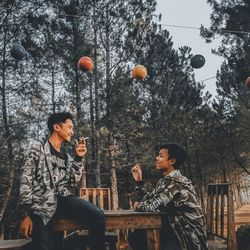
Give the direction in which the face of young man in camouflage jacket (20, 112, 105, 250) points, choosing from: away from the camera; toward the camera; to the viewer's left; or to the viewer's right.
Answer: to the viewer's right

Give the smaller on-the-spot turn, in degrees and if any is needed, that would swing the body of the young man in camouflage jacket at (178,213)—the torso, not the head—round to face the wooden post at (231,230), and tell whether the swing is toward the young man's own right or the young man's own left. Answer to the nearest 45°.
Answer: approximately 135° to the young man's own right

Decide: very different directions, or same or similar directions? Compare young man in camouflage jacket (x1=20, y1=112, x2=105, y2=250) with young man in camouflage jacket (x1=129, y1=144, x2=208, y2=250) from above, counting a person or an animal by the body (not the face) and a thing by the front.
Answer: very different directions

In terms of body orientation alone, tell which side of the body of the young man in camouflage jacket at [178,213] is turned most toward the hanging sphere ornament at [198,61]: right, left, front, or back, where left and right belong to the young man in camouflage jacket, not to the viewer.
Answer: right

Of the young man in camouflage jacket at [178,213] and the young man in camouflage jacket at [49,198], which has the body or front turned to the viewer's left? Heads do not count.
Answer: the young man in camouflage jacket at [178,213]

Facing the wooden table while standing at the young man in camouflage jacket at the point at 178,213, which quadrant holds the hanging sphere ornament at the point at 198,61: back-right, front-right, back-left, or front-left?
back-right

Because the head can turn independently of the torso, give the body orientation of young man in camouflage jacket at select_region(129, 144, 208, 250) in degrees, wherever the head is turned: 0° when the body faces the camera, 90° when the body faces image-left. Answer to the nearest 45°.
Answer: approximately 90°

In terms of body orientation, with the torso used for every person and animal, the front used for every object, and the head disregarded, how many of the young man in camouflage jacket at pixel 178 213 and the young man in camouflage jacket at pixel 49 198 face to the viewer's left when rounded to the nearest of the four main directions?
1

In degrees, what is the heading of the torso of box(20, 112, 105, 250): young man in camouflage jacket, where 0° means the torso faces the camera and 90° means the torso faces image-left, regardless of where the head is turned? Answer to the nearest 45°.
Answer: approximately 315°

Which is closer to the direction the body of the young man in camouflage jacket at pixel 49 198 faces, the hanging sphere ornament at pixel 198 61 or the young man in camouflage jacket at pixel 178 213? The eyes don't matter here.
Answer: the young man in camouflage jacket

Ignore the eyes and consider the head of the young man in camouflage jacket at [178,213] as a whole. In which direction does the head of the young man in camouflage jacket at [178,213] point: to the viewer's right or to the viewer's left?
to the viewer's left

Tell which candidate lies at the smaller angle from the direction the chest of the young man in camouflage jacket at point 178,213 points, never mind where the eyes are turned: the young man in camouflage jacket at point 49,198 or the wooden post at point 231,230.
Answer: the young man in camouflage jacket
